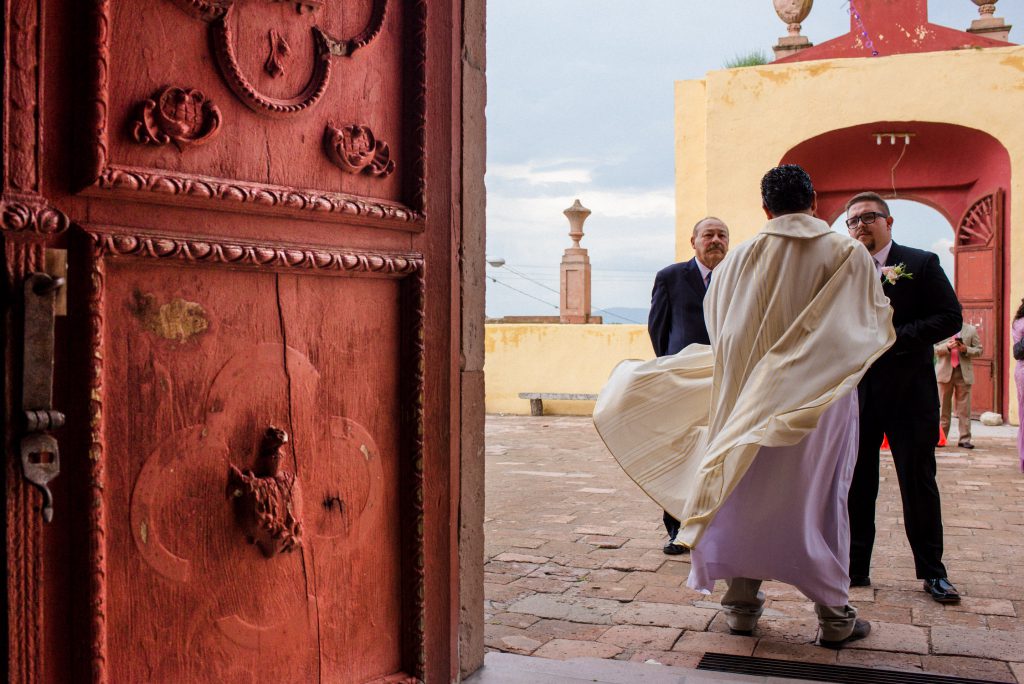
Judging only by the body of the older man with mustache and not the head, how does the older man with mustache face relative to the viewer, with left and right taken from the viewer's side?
facing the viewer and to the right of the viewer

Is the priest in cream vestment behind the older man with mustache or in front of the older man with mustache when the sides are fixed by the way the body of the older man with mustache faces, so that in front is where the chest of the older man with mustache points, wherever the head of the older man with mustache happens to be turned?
in front

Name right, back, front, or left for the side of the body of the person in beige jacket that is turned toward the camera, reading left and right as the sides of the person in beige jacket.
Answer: front

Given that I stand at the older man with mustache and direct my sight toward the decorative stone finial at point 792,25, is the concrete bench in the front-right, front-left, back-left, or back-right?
front-left

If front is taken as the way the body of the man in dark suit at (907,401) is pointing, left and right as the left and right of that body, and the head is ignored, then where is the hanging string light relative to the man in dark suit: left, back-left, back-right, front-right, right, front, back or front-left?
back-right

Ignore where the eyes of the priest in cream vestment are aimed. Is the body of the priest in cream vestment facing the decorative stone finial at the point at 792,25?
yes

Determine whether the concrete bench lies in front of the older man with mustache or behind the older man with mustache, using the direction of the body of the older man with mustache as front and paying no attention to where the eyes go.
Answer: behind

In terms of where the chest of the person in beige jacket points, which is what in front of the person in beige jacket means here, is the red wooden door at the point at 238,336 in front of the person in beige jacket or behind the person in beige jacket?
in front

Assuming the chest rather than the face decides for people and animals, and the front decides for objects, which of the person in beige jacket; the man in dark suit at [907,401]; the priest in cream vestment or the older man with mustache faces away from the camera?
the priest in cream vestment

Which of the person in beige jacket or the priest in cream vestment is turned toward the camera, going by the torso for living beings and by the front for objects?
the person in beige jacket

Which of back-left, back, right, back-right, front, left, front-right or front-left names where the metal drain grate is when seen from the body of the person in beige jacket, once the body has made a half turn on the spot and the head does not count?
back

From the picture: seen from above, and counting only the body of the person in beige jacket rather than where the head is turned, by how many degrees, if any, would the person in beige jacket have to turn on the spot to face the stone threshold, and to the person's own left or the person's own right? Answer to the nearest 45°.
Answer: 0° — they already face it

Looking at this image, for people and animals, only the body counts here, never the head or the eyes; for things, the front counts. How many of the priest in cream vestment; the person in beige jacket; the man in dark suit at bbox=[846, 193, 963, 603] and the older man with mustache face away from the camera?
1

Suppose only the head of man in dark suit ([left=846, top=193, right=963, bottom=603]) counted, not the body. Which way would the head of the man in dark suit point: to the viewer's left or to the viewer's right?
to the viewer's left

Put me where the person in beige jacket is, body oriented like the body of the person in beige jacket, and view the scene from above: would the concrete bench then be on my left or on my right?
on my right

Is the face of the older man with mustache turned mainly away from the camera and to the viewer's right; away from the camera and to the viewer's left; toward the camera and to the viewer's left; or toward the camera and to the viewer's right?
toward the camera and to the viewer's right

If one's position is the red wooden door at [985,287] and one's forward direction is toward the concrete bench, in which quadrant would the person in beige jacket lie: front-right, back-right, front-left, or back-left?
front-left

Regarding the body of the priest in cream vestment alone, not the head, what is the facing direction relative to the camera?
away from the camera

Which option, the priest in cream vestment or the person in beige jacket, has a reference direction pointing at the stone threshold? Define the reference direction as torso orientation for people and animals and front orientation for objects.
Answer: the person in beige jacket
